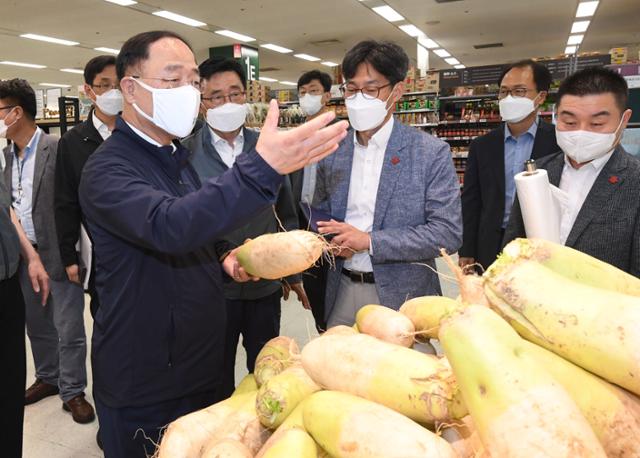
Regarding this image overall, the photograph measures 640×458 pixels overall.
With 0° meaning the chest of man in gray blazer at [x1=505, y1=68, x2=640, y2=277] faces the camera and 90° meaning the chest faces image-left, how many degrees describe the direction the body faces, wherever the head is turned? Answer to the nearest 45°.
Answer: approximately 45°

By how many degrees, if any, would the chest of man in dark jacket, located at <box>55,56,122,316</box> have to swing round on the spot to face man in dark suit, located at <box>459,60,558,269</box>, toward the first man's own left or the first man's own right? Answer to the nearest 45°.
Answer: approximately 45° to the first man's own left

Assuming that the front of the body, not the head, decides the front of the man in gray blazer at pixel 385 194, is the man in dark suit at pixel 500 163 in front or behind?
behind

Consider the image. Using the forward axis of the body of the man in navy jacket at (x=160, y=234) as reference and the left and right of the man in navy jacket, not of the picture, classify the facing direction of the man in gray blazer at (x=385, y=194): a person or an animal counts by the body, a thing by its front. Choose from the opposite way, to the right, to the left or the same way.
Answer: to the right

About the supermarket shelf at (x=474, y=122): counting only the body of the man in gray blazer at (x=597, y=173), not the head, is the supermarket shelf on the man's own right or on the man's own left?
on the man's own right

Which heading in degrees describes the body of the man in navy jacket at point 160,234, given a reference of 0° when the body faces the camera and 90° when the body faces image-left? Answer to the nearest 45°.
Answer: approximately 315°
